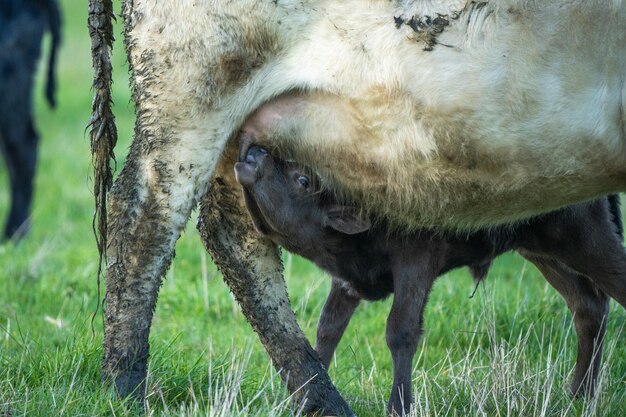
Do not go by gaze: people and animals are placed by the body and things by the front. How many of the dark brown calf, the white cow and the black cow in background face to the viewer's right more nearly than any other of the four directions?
1

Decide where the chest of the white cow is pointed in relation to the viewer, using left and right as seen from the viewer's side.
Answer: facing to the right of the viewer

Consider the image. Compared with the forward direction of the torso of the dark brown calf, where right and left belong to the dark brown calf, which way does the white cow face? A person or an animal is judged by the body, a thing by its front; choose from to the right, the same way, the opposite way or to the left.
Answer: the opposite way

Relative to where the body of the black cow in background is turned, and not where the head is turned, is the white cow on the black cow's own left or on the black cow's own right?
on the black cow's own left

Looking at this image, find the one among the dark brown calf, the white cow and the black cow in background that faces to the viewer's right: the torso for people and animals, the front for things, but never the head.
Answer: the white cow

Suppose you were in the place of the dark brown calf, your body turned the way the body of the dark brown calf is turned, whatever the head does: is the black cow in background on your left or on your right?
on your right

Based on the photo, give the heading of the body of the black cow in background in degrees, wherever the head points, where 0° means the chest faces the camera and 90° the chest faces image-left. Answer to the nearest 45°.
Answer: approximately 90°

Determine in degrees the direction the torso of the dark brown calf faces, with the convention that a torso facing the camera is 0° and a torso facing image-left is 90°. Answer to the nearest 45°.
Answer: approximately 90°

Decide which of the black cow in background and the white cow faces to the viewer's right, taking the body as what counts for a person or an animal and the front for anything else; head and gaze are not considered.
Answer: the white cow

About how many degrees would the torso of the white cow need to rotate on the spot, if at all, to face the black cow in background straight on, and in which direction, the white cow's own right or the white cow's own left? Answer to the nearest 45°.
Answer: approximately 135° to the white cow's own left

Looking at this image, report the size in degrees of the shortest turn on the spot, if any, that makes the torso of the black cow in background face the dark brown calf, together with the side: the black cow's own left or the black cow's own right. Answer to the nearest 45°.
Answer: approximately 90° to the black cow's own left
